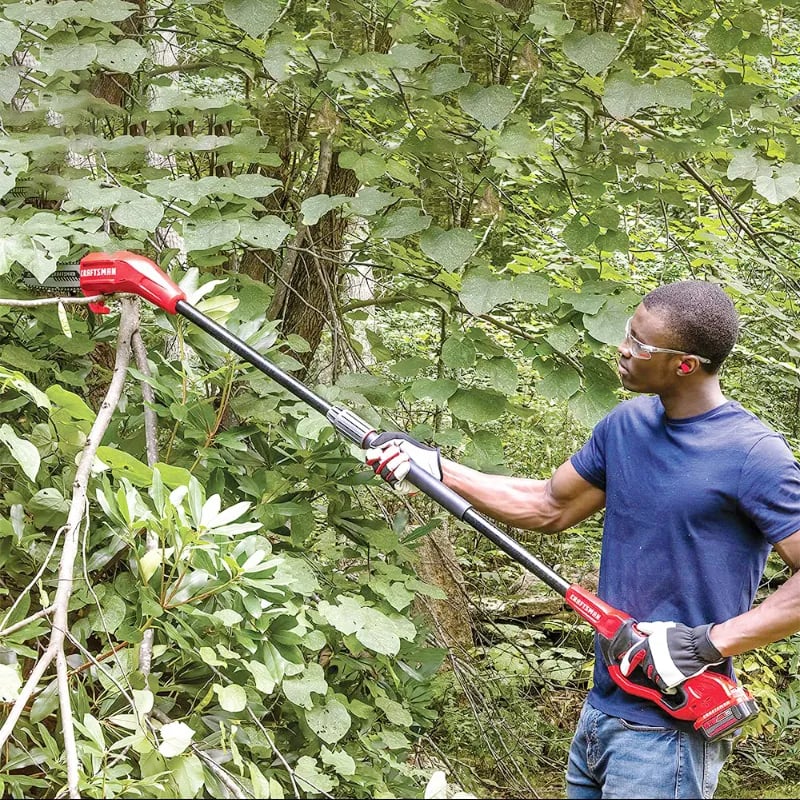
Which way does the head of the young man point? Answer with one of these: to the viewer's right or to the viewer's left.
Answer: to the viewer's left

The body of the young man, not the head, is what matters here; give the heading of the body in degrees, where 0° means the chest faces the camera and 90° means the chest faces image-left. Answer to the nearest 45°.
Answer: approximately 45°

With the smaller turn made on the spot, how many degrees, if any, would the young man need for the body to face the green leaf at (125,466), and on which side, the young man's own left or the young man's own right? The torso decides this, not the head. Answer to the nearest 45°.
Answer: approximately 45° to the young man's own right
